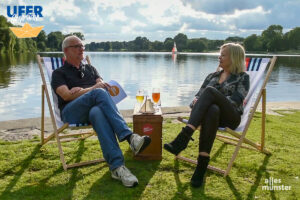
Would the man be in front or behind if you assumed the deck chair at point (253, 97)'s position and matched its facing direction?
in front

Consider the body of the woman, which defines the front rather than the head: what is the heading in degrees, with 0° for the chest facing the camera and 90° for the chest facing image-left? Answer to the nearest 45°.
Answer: approximately 45°

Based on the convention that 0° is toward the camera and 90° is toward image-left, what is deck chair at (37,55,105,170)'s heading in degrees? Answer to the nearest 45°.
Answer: approximately 315°

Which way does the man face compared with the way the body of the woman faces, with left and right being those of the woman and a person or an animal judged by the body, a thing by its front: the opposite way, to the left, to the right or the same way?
to the left

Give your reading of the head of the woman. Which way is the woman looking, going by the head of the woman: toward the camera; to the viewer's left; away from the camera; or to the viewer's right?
to the viewer's left
